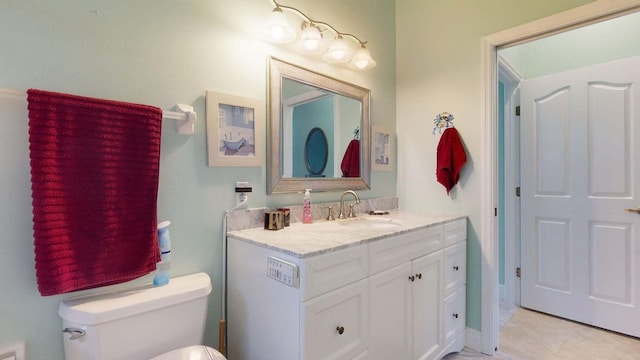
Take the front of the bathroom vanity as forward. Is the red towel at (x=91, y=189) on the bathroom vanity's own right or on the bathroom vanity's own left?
on the bathroom vanity's own right

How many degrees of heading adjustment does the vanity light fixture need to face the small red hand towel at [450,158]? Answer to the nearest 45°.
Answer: approximately 45° to its left

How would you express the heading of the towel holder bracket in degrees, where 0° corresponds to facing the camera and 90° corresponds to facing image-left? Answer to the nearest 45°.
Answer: approximately 315°

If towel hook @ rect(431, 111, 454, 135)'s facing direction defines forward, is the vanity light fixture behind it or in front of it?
in front

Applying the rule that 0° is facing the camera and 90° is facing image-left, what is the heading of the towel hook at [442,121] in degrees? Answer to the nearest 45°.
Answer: approximately 45°

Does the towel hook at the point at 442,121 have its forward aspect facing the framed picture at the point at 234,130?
yes

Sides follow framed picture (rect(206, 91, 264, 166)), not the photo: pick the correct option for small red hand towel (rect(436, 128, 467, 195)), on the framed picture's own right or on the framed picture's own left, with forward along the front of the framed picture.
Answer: on the framed picture's own left

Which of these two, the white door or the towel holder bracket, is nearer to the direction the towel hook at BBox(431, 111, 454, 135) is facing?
the towel holder bracket

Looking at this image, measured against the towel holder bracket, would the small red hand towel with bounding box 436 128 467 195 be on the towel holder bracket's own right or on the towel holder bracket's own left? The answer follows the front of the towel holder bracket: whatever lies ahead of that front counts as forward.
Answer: on the towel holder bracket's own left

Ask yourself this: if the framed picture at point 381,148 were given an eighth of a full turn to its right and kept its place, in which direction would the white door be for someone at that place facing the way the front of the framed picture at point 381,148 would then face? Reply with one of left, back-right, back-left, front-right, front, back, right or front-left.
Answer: left

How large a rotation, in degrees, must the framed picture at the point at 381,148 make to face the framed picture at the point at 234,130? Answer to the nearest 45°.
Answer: approximately 90° to its right

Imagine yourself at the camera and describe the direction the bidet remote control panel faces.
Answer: facing the viewer and to the left of the viewer

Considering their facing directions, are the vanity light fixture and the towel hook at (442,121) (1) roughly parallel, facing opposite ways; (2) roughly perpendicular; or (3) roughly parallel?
roughly perpendicular

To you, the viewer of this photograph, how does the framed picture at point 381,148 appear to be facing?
facing the viewer and to the right of the viewer

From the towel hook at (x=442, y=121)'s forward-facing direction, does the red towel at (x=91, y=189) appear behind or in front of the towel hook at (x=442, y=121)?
in front

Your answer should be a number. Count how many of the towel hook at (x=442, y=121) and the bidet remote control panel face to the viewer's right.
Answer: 0

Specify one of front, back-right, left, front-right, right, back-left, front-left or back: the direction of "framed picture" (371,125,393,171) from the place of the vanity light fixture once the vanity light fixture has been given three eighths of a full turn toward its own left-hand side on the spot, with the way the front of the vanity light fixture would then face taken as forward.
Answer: front-right

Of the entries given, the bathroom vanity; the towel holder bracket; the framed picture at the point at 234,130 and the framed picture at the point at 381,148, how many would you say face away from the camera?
0
